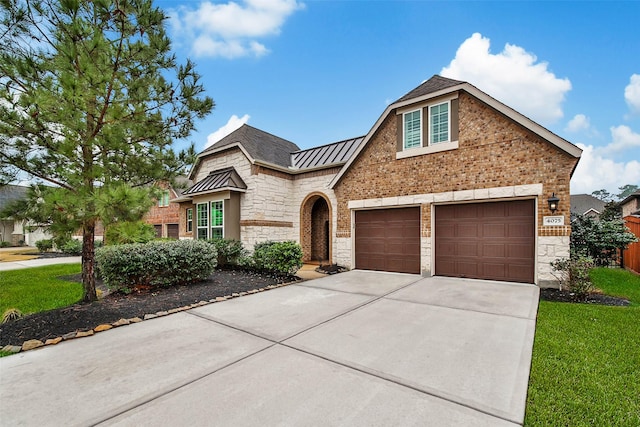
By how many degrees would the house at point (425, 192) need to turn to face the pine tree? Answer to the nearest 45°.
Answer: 0° — it already faces it

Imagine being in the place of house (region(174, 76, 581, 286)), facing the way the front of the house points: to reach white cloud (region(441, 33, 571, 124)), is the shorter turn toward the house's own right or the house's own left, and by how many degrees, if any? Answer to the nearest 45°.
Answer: approximately 180°

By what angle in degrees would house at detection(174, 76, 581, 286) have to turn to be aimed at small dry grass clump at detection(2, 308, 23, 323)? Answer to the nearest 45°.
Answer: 0° — it already faces it

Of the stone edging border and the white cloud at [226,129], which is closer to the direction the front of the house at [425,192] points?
the stone edging border

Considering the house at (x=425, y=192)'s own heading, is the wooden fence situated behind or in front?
behind

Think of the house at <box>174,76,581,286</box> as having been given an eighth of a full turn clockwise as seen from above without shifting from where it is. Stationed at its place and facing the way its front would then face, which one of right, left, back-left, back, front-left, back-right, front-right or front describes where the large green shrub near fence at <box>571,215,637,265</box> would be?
back

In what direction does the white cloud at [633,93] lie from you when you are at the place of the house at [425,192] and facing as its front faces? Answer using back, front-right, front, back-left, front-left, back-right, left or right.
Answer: back

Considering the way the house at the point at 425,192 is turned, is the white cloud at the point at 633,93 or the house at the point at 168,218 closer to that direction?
the house

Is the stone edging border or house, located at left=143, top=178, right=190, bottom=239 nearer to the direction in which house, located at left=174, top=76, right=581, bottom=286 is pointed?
the stone edging border

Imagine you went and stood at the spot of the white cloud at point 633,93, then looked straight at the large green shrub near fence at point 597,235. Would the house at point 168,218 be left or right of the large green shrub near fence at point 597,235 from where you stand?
right

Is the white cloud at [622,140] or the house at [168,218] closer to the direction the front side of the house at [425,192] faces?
the house

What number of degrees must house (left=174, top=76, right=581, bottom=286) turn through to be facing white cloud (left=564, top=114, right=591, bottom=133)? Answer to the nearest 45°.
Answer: approximately 180°

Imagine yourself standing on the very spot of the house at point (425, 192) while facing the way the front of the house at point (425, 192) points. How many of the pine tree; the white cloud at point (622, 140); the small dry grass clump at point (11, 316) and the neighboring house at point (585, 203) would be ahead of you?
2
